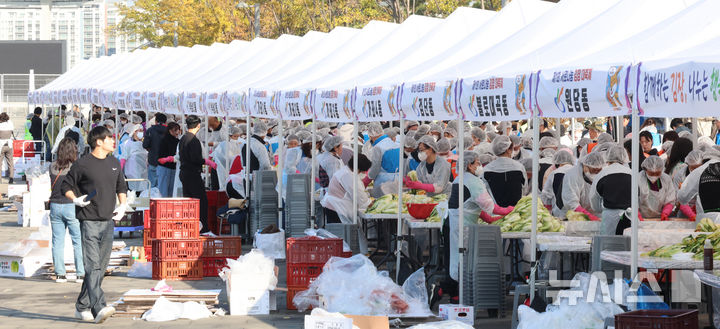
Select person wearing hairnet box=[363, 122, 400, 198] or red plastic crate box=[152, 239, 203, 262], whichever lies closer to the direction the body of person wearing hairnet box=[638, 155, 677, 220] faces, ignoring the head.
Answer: the red plastic crate

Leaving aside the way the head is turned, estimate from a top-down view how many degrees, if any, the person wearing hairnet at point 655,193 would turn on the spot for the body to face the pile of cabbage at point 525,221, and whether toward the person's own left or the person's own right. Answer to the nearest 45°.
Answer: approximately 45° to the person's own right

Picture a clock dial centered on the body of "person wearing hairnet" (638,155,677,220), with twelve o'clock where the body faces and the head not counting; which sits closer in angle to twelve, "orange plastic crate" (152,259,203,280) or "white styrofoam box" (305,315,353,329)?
the white styrofoam box

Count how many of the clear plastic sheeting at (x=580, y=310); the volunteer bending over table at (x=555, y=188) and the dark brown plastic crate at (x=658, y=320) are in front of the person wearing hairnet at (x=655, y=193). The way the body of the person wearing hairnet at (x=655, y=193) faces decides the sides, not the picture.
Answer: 2

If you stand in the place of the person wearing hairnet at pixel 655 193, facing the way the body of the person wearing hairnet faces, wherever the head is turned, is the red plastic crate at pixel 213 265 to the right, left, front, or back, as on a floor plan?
right

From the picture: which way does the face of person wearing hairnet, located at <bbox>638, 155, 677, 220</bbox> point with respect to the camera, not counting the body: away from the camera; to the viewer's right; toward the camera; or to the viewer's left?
toward the camera

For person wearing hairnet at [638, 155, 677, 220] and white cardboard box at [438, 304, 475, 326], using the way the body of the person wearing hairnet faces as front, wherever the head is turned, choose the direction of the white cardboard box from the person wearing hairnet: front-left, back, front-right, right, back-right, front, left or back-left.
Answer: front-right

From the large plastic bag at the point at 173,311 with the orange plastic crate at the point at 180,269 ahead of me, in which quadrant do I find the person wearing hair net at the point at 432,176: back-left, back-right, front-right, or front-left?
front-right

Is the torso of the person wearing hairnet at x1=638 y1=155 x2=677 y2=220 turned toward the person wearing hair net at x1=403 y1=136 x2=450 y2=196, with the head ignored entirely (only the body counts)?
no

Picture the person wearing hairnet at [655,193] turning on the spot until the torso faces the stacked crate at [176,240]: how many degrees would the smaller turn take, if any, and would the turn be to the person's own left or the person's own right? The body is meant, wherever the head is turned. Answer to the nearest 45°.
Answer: approximately 90° to the person's own right

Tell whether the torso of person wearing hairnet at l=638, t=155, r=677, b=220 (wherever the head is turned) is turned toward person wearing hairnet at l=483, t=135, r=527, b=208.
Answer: no

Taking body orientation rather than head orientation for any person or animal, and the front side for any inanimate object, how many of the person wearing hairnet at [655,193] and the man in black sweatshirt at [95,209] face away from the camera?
0

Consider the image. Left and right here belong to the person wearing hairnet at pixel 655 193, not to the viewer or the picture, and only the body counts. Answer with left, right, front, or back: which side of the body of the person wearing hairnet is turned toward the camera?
front

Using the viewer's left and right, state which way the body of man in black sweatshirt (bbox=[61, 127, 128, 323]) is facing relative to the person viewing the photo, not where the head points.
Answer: facing the viewer and to the right of the viewer

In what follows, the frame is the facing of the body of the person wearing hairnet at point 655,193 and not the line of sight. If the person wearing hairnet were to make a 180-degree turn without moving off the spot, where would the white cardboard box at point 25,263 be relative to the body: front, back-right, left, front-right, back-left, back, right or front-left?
left

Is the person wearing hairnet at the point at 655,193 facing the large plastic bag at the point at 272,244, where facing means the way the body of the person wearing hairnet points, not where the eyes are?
no
